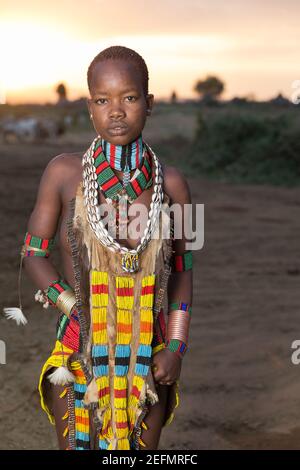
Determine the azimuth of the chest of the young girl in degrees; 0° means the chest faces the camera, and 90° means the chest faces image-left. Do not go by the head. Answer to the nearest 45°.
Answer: approximately 0°

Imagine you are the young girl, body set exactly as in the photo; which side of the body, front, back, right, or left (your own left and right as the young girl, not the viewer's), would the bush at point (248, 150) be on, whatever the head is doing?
back
